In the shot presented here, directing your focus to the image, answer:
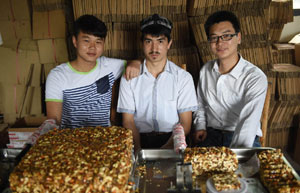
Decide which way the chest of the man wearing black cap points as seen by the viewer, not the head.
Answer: toward the camera

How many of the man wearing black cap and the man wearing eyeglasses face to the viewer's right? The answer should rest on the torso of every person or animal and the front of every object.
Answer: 0

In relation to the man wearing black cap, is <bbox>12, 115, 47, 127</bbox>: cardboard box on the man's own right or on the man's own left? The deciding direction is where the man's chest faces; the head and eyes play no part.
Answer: on the man's own right

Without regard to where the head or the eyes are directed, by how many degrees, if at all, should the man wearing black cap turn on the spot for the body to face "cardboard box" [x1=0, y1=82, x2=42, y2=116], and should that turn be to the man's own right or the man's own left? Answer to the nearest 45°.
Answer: approximately 135° to the man's own right

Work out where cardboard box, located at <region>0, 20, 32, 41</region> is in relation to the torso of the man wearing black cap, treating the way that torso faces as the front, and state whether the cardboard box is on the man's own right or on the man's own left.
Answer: on the man's own right

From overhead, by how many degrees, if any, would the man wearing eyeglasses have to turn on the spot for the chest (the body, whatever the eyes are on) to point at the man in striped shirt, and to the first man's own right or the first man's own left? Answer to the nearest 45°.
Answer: approximately 45° to the first man's own right

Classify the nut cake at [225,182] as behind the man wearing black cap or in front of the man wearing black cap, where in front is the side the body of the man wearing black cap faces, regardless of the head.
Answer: in front

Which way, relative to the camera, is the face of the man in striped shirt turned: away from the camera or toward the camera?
toward the camera
